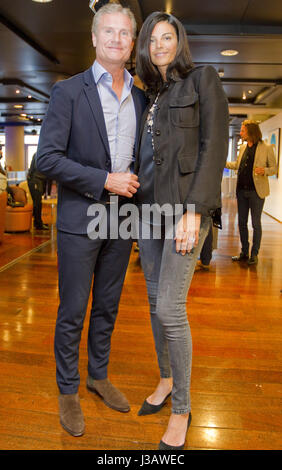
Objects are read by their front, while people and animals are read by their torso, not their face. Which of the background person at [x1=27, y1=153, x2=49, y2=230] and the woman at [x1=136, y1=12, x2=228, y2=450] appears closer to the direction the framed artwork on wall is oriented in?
the background person

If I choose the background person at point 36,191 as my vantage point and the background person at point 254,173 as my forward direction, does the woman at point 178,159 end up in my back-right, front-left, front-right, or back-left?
front-right

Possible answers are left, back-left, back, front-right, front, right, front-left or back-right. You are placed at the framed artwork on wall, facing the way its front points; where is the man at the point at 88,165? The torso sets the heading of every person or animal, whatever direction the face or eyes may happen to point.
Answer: front-left

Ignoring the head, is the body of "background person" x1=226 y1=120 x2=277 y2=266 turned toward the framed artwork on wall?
no

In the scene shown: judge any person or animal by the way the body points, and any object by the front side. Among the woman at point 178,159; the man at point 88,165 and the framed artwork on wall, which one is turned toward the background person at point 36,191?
the framed artwork on wall

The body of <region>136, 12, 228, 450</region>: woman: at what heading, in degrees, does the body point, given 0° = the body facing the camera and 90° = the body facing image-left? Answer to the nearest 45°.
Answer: approximately 45°

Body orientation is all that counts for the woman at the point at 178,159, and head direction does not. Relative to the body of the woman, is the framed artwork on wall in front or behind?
behind

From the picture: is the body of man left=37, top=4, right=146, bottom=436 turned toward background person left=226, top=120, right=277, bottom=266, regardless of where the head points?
no

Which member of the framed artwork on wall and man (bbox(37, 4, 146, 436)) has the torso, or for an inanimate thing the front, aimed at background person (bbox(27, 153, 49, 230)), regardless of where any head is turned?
the framed artwork on wall

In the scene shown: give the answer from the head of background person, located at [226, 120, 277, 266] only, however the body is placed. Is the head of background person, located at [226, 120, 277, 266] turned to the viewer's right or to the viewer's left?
to the viewer's left

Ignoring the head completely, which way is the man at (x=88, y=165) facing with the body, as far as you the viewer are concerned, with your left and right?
facing the viewer and to the right of the viewer

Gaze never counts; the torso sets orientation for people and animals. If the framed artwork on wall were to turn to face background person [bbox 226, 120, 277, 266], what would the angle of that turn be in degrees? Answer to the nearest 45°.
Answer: approximately 45° to its left

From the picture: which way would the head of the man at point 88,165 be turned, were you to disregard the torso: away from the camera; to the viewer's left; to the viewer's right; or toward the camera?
toward the camera

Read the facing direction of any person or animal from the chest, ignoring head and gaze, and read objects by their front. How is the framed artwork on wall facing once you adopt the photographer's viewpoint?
facing the viewer and to the left of the viewer
